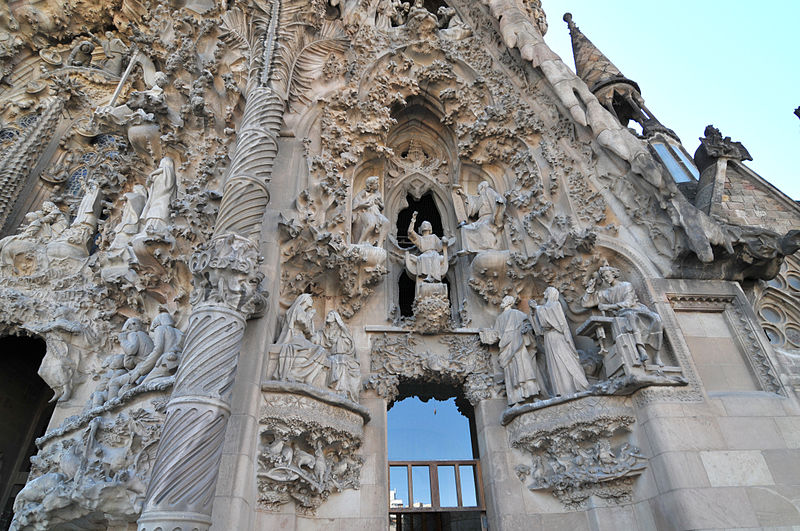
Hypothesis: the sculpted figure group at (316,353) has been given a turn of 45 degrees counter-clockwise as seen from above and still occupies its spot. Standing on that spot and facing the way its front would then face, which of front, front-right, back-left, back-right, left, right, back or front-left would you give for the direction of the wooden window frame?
left

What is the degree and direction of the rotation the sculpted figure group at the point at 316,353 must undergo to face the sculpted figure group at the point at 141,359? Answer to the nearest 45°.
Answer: approximately 90° to its right

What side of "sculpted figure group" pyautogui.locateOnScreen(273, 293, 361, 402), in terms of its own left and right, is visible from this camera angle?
front

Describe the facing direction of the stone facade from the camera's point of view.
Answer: facing the viewer
